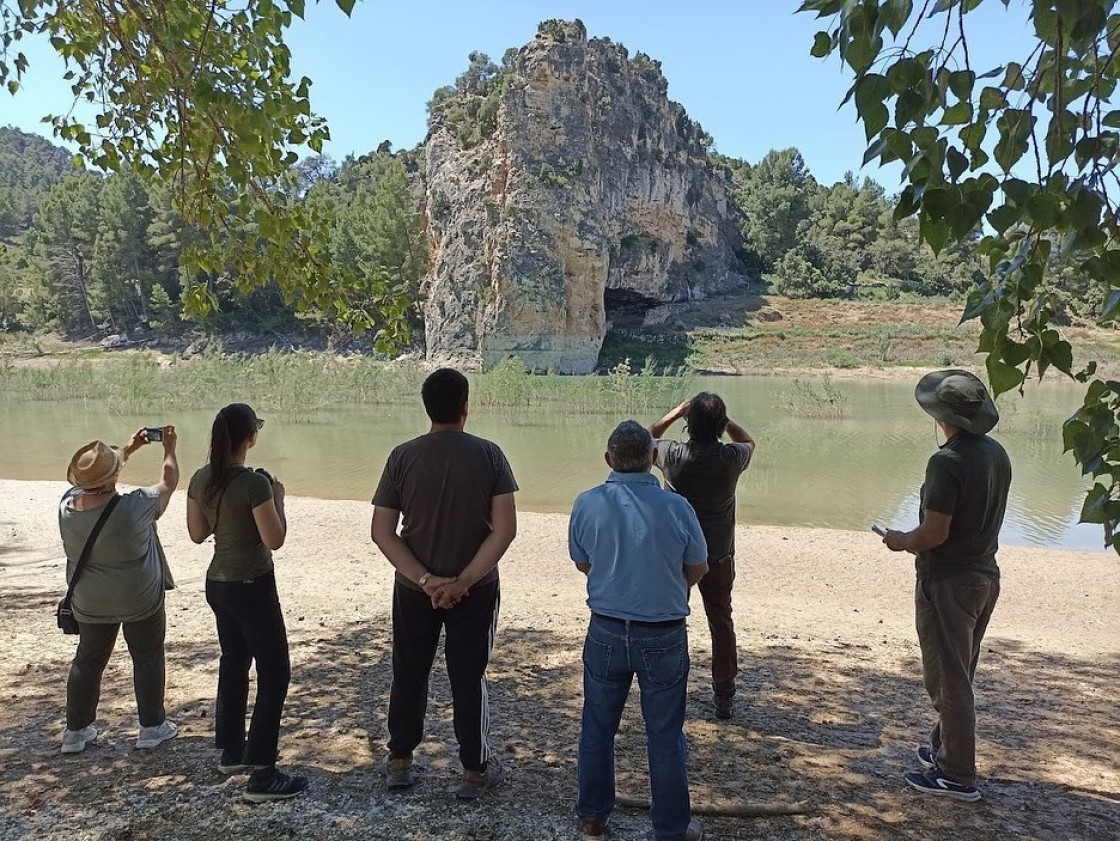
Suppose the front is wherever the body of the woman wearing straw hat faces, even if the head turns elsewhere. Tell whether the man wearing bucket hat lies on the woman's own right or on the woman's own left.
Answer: on the woman's own right

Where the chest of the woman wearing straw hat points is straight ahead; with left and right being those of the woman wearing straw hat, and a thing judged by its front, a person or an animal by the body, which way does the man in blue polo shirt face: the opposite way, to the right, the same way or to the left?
the same way

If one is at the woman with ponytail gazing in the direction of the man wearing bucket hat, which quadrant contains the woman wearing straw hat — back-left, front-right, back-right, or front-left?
back-left

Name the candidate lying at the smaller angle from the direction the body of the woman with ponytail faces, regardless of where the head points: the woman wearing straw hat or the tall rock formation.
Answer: the tall rock formation

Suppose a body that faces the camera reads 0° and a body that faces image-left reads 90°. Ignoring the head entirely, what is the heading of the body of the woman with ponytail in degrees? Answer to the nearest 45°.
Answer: approximately 225°

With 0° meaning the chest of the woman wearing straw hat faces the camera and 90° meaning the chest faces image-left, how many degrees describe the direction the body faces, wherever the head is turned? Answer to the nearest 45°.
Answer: approximately 225°

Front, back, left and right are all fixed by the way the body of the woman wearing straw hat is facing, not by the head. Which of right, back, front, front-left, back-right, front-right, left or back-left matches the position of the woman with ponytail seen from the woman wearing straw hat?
right

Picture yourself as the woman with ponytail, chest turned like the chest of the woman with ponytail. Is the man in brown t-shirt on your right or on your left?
on your right

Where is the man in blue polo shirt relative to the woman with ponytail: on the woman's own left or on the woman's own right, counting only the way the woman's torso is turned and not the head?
on the woman's own right

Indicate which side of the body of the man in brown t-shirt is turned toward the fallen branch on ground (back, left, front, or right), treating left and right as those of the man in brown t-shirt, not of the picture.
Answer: right

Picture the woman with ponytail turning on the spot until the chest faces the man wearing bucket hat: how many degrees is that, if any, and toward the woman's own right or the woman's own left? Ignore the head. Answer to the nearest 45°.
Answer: approximately 45° to the woman's own right

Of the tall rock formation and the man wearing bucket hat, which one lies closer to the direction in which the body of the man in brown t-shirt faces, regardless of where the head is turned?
the tall rock formation

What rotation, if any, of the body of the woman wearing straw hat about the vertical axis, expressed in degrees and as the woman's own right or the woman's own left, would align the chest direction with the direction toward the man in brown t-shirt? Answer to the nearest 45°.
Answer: approximately 90° to the woman's own right

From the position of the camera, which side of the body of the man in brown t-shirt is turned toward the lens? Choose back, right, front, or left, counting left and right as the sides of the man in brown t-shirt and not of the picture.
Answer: back

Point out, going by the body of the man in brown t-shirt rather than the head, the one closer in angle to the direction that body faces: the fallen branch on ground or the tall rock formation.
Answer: the tall rock formation

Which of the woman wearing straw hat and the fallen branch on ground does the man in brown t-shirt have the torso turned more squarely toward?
the woman wearing straw hat

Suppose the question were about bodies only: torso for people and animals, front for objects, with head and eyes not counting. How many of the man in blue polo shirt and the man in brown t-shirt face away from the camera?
2

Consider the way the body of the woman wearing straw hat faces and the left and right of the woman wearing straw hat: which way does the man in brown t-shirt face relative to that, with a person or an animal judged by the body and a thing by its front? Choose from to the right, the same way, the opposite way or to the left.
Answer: the same way

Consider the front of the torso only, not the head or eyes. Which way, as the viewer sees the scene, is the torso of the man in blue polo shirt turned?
away from the camera

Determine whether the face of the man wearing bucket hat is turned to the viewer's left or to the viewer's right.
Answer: to the viewer's left

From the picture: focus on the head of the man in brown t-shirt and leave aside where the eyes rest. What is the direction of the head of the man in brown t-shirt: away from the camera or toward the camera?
away from the camera
